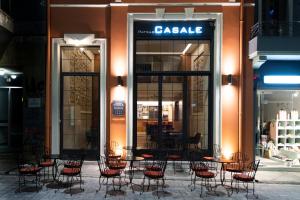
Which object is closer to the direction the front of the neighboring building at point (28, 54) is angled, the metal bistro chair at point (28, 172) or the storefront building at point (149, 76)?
the metal bistro chair

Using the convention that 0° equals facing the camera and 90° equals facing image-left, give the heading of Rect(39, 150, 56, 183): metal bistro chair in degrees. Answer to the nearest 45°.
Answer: approximately 0°

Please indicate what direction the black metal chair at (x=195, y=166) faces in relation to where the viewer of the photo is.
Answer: facing to the right of the viewer

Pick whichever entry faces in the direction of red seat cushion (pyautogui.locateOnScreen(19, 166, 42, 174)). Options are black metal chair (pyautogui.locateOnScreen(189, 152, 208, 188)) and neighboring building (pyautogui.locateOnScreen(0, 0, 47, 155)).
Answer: the neighboring building

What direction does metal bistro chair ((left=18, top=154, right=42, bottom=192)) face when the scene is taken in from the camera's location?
facing to the right of the viewer

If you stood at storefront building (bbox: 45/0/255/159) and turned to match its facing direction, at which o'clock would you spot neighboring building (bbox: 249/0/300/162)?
The neighboring building is roughly at 9 o'clock from the storefront building.

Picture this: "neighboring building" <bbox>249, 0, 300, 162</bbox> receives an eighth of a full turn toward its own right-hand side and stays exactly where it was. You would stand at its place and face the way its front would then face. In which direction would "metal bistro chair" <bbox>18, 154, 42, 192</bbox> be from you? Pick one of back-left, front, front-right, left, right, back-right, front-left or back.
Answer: front

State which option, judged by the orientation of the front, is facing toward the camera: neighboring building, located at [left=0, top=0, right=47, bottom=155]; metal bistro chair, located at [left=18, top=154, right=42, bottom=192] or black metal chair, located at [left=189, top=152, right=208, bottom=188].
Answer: the neighboring building

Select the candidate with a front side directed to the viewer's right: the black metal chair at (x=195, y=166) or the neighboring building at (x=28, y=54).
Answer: the black metal chair

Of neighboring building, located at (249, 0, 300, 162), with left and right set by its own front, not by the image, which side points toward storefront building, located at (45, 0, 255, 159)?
right
